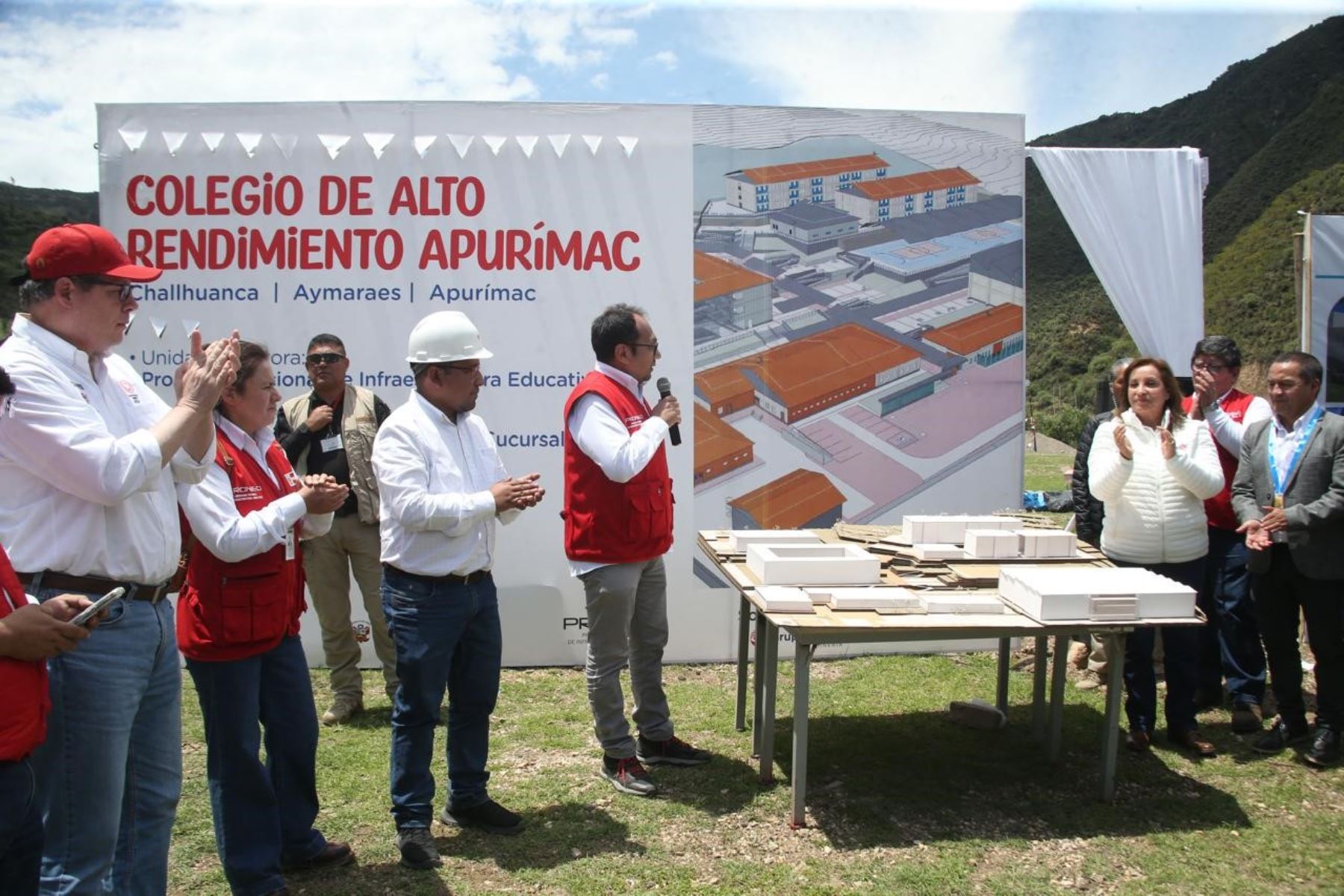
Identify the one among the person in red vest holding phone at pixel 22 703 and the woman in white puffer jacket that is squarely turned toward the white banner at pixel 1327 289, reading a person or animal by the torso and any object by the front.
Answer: the person in red vest holding phone

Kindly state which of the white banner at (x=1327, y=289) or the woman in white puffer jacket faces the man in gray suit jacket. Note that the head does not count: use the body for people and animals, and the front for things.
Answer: the white banner

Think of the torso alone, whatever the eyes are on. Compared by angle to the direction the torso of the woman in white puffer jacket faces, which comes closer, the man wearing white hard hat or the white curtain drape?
the man wearing white hard hat

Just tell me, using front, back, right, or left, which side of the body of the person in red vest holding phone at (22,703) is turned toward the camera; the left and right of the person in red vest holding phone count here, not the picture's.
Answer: right

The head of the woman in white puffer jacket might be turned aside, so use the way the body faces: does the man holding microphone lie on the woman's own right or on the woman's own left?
on the woman's own right

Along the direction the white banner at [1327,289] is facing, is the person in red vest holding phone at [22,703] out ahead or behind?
ahead

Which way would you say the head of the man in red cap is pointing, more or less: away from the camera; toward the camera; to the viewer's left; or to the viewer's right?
to the viewer's right

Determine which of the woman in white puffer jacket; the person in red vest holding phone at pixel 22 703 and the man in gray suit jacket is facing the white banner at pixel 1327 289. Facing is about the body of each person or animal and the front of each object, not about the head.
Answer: the person in red vest holding phone

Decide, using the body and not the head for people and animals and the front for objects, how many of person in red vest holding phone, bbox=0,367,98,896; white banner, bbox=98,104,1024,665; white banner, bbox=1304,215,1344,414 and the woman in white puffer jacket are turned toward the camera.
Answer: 3

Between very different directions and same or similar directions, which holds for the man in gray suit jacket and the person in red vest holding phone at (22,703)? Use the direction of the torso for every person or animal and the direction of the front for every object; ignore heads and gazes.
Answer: very different directions

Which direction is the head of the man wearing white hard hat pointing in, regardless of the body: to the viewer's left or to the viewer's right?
to the viewer's right

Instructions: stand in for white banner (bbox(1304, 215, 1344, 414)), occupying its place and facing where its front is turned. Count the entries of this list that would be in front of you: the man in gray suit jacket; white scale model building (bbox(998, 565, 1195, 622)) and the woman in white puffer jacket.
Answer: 3

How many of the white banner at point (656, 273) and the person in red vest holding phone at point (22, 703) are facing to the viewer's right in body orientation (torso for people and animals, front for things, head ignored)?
1

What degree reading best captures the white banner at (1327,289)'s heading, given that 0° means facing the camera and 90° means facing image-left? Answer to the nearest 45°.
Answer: approximately 0°

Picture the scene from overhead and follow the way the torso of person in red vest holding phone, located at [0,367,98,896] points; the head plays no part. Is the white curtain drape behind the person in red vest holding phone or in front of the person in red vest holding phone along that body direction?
in front
